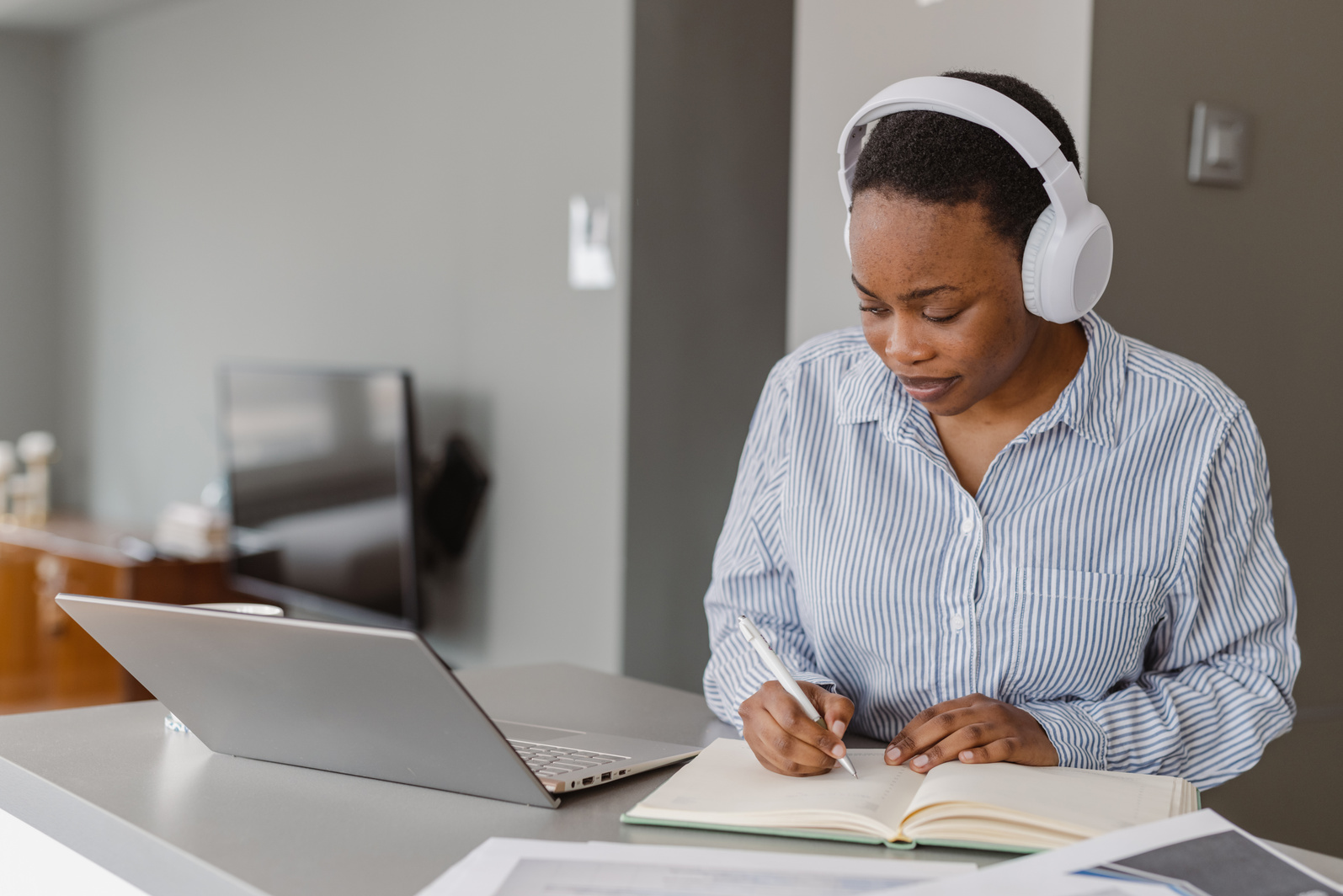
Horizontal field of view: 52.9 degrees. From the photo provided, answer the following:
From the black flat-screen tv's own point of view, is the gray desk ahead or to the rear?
ahead

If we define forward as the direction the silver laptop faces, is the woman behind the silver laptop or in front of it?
in front

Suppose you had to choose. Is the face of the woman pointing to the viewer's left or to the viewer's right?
to the viewer's left

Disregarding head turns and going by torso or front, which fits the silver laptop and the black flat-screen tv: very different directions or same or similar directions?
very different directions

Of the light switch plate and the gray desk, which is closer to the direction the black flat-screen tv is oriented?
the gray desk

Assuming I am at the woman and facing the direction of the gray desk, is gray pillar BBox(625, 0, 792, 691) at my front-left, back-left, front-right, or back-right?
back-right

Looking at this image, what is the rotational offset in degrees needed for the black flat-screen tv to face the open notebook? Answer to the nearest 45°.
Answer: approximately 45° to its left

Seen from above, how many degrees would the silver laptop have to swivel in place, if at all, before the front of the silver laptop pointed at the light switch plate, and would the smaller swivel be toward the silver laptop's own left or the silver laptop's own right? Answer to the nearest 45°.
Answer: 0° — it already faces it

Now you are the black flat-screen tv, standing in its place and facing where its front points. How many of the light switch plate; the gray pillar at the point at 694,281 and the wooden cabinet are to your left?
2

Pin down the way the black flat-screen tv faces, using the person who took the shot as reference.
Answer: facing the viewer and to the left of the viewer

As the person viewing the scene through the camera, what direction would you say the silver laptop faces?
facing away from the viewer and to the right of the viewer

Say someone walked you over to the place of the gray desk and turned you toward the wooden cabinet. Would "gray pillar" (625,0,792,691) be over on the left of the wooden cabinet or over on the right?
right
